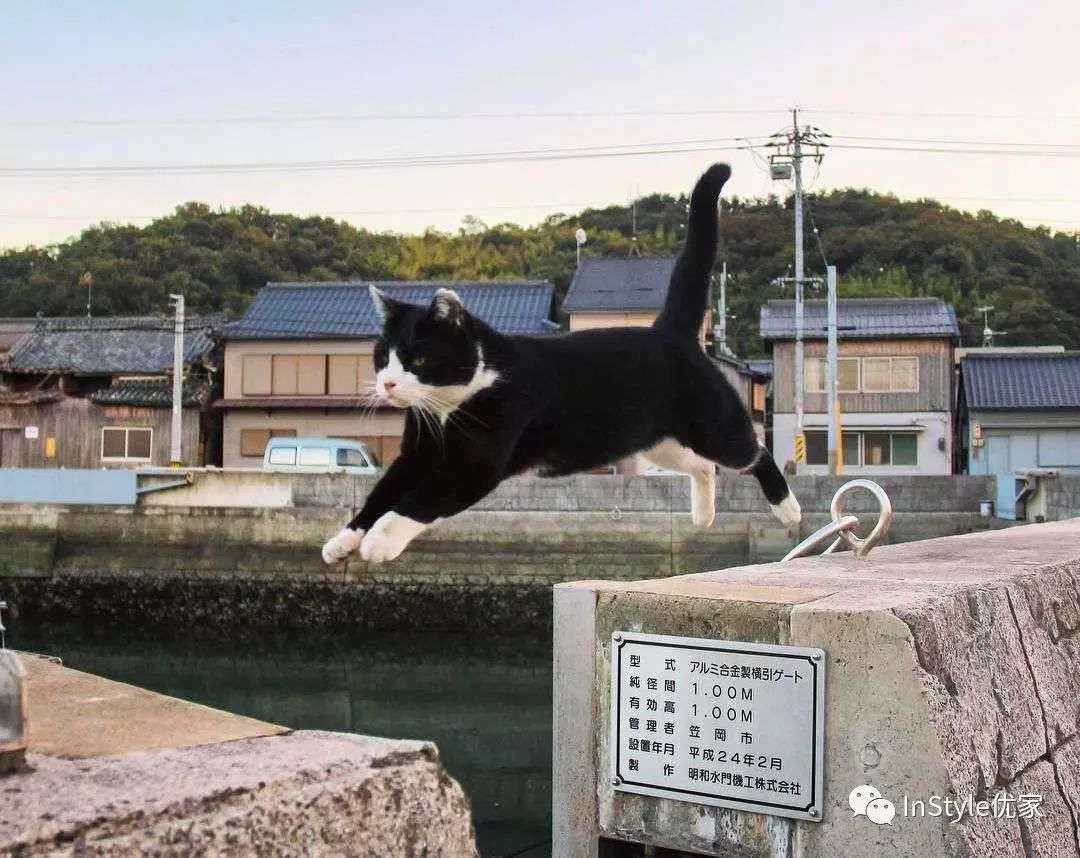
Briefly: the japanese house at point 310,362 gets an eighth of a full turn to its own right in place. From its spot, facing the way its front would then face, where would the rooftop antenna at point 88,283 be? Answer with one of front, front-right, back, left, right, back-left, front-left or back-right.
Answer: right

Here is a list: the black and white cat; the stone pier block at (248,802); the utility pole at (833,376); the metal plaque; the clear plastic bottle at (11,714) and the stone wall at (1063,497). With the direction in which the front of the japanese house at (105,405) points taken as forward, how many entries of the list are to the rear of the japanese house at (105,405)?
0

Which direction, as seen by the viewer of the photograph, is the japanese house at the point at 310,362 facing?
facing the viewer

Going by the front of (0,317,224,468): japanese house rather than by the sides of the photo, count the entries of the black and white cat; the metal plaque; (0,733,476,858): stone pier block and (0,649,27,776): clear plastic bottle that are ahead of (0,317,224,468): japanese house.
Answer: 4

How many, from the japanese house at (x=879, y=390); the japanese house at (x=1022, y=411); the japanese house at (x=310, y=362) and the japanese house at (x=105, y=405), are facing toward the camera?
4

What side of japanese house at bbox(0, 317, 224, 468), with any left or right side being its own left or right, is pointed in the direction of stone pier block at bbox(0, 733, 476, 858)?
front

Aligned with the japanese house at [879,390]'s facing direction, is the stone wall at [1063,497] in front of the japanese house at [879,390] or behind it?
in front

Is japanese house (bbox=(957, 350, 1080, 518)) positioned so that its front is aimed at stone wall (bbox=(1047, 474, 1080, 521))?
yes

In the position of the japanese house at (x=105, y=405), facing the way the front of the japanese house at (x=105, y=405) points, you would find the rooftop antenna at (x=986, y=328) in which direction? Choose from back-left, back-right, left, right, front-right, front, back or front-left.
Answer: left

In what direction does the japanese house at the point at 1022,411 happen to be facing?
toward the camera

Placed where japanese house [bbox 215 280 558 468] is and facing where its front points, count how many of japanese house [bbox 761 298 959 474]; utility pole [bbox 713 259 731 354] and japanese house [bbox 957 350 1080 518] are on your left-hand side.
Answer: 3

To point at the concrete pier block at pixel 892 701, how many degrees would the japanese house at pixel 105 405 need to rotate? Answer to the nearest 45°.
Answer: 0° — it already faces it

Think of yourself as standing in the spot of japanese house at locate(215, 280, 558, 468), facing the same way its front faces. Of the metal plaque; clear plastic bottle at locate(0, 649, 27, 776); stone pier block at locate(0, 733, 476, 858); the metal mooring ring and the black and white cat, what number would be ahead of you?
5

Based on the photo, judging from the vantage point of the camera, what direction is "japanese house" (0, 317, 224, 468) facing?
facing the viewer

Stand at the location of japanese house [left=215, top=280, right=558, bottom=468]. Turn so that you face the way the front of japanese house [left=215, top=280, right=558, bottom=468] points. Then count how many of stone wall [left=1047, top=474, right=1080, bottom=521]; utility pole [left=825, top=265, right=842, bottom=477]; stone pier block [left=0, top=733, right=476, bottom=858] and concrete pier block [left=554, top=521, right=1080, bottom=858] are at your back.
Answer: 0

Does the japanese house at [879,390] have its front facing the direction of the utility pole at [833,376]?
yes

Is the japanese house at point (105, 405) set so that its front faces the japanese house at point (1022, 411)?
no

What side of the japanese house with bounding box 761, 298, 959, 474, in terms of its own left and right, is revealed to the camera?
front

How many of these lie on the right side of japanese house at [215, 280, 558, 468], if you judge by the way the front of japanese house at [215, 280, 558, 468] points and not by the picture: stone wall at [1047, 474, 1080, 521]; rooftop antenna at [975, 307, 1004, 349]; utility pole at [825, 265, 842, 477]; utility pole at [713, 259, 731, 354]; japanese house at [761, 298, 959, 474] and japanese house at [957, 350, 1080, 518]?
0

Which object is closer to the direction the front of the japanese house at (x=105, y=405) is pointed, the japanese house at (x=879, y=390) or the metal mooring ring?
the metal mooring ring

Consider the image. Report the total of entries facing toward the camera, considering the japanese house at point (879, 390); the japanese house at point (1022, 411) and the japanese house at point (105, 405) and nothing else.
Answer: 3
